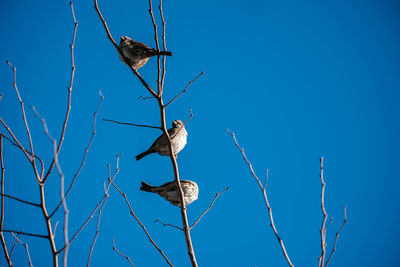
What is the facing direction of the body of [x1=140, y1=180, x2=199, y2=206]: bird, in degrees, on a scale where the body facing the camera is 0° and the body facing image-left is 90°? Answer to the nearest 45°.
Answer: approximately 270°

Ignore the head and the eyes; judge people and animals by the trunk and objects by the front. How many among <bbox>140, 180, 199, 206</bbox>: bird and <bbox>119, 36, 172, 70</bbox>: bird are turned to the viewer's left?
1

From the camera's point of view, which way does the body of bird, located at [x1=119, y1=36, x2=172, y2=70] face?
to the viewer's left

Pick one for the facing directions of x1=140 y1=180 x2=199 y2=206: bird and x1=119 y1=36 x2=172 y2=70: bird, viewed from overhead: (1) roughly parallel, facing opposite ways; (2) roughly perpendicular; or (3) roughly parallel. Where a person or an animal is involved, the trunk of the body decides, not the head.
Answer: roughly parallel, facing opposite ways

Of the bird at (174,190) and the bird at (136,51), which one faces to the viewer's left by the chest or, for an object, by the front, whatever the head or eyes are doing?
the bird at (136,51)
